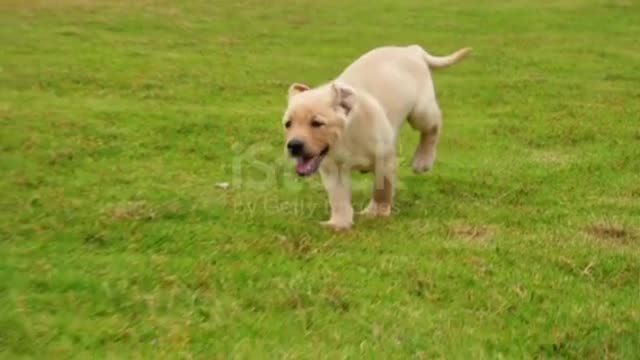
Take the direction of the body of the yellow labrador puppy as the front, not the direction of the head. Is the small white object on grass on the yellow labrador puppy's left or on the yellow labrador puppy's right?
on the yellow labrador puppy's right

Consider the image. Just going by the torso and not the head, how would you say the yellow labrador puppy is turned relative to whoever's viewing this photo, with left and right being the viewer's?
facing the viewer and to the left of the viewer
